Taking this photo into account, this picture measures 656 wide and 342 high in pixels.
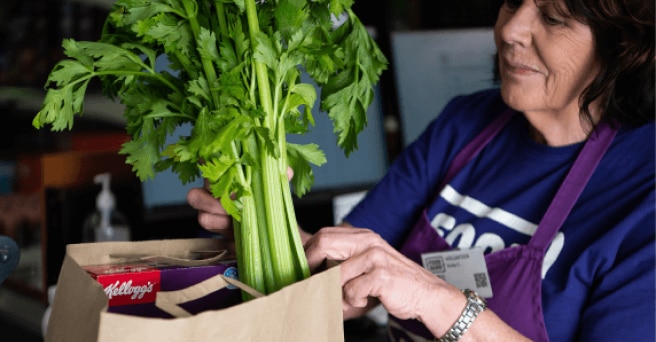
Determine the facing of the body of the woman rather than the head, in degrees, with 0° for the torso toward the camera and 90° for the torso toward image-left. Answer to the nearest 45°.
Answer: approximately 45°

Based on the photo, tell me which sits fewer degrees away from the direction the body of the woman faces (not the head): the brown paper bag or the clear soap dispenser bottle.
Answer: the brown paper bag

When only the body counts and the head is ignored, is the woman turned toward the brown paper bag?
yes
